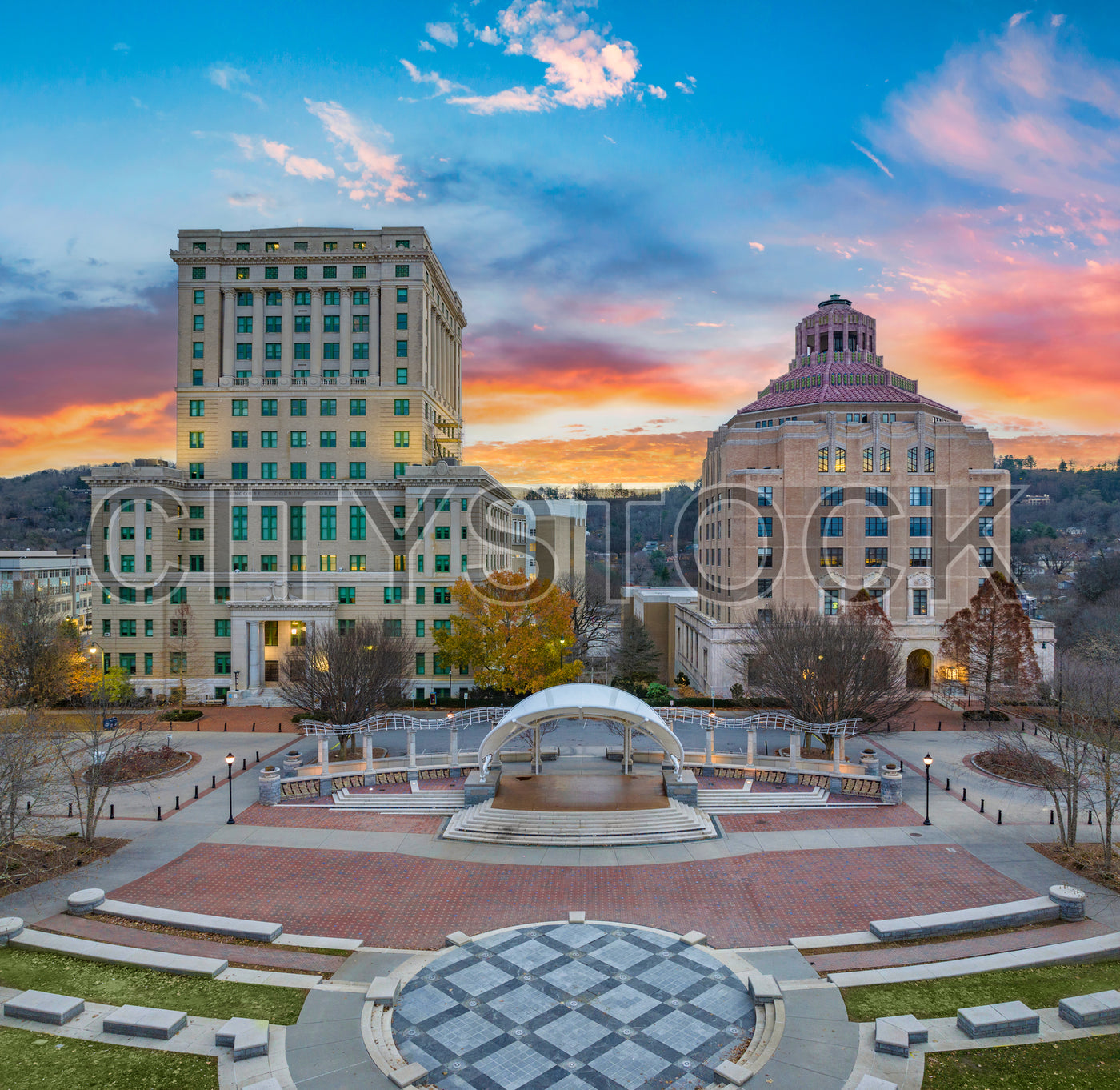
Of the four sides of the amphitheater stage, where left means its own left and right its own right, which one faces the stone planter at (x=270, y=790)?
right

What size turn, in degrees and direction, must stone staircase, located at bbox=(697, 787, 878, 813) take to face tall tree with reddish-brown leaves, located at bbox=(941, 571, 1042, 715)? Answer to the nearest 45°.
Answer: approximately 135° to its left

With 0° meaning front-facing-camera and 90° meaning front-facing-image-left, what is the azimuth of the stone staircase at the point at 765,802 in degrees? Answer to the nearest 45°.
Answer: approximately 0°

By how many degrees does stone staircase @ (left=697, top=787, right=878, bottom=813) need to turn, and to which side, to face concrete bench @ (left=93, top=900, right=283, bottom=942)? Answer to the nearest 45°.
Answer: approximately 45° to its right

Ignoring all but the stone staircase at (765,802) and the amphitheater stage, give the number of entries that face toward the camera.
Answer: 2

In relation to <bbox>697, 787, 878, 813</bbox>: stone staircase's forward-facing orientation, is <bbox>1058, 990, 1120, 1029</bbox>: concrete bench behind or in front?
in front

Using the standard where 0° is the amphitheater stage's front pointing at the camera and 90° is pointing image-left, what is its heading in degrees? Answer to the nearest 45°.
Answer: approximately 0°

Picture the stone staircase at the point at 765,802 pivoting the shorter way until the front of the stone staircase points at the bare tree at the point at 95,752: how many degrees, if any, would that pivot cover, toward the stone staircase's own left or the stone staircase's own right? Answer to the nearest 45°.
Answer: approximately 90° to the stone staircase's own right

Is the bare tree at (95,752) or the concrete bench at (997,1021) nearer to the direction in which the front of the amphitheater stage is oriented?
the concrete bench

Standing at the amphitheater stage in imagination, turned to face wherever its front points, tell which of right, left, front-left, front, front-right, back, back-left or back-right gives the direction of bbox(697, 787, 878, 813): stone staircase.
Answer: left

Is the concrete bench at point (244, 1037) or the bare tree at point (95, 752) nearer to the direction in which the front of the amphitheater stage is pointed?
the concrete bench
